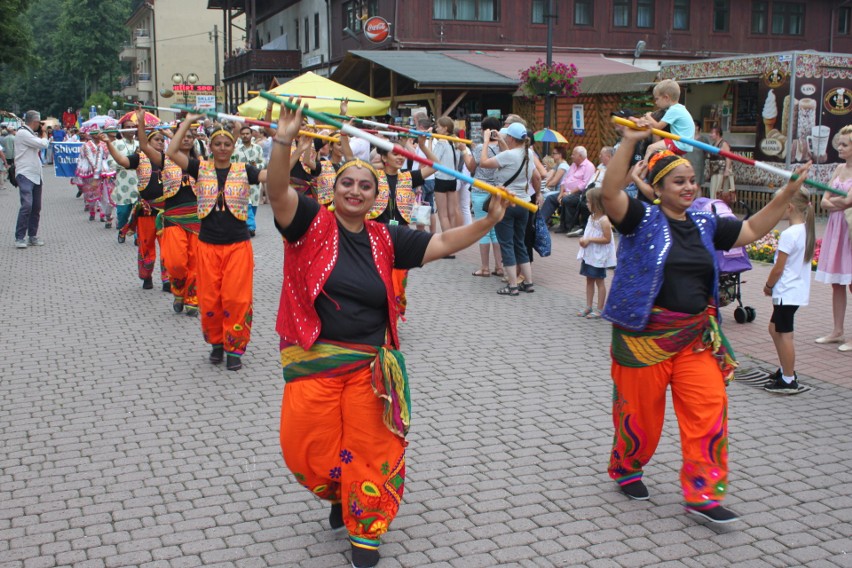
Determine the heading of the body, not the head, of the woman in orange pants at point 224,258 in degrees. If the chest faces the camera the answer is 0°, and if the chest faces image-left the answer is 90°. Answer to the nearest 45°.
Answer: approximately 0°

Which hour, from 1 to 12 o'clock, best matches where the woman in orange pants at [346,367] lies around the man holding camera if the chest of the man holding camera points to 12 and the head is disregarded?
The woman in orange pants is roughly at 3 o'clock from the man holding camera.

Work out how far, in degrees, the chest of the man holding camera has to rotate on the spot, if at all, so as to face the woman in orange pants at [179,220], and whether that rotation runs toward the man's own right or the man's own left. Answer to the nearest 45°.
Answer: approximately 90° to the man's own right

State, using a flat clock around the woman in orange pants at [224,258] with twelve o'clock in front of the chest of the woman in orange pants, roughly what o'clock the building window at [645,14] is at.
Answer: The building window is roughly at 7 o'clock from the woman in orange pants.

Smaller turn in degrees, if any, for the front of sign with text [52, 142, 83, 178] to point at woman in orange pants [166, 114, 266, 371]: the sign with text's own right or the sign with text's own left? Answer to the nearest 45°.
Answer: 0° — it already faces them

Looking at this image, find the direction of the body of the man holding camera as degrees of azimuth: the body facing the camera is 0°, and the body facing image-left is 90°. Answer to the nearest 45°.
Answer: approximately 270°

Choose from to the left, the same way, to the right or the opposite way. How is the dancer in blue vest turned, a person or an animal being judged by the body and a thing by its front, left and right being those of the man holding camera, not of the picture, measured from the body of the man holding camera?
to the right

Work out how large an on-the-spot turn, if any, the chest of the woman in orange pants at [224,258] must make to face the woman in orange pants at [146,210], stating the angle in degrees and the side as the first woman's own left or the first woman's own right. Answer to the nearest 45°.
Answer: approximately 180°

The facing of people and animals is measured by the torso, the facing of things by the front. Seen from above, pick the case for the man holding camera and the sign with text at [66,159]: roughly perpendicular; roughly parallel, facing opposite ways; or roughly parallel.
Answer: roughly perpendicular

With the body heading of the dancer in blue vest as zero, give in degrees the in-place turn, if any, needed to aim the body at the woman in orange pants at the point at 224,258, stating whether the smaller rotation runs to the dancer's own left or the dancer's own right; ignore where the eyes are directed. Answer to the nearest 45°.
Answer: approximately 180°
